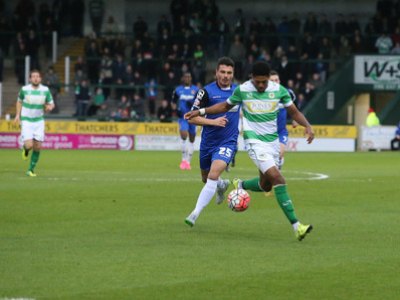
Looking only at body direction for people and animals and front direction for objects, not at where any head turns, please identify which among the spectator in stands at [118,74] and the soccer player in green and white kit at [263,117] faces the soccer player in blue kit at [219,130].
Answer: the spectator in stands

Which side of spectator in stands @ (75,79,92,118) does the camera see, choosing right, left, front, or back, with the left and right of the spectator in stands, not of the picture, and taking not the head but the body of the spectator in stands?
front

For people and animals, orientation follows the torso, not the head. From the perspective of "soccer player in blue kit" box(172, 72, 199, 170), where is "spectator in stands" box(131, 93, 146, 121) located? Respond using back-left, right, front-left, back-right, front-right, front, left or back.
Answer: back

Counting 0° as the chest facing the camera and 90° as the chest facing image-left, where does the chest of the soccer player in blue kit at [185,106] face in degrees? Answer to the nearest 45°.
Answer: approximately 0°

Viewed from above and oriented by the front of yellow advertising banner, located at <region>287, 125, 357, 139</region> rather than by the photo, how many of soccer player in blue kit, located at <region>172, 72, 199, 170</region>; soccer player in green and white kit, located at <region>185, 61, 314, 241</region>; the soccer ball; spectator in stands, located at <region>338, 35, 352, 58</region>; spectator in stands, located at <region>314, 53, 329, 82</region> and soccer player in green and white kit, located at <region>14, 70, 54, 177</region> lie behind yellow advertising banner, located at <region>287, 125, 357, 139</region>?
2

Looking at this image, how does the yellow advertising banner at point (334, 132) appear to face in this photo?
toward the camera

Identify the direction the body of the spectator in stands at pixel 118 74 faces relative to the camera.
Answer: toward the camera

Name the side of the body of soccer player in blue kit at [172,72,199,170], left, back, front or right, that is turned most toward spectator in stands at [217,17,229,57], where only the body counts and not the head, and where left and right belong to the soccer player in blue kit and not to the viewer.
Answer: back

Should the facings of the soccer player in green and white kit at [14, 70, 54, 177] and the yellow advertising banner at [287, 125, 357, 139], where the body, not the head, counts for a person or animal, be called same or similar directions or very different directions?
same or similar directions

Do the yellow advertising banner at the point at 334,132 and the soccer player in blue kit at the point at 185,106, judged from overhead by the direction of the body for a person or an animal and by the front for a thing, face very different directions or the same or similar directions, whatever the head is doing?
same or similar directions

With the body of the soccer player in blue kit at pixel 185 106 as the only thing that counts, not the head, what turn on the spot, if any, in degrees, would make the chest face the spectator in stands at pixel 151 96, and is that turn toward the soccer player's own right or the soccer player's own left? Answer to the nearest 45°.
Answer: approximately 180°

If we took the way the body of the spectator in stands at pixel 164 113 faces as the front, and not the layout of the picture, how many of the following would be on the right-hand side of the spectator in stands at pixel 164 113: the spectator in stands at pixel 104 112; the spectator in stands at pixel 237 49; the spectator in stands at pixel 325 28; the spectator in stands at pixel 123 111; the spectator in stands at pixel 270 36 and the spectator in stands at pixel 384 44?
2

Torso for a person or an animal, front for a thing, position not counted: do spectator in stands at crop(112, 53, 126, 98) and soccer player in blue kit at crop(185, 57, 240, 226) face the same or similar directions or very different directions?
same or similar directions

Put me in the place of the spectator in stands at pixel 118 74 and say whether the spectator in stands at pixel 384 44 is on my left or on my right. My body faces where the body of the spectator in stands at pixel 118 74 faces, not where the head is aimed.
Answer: on my left

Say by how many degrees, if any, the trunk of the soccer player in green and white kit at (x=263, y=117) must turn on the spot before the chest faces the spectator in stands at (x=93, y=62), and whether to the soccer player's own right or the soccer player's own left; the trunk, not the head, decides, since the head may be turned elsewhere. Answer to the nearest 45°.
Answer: approximately 180°

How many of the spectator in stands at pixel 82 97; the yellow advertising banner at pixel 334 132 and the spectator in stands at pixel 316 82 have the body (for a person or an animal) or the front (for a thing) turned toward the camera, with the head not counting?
3

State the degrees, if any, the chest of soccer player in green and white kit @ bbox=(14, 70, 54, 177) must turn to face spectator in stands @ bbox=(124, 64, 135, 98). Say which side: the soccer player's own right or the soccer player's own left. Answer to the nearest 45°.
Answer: approximately 180°
